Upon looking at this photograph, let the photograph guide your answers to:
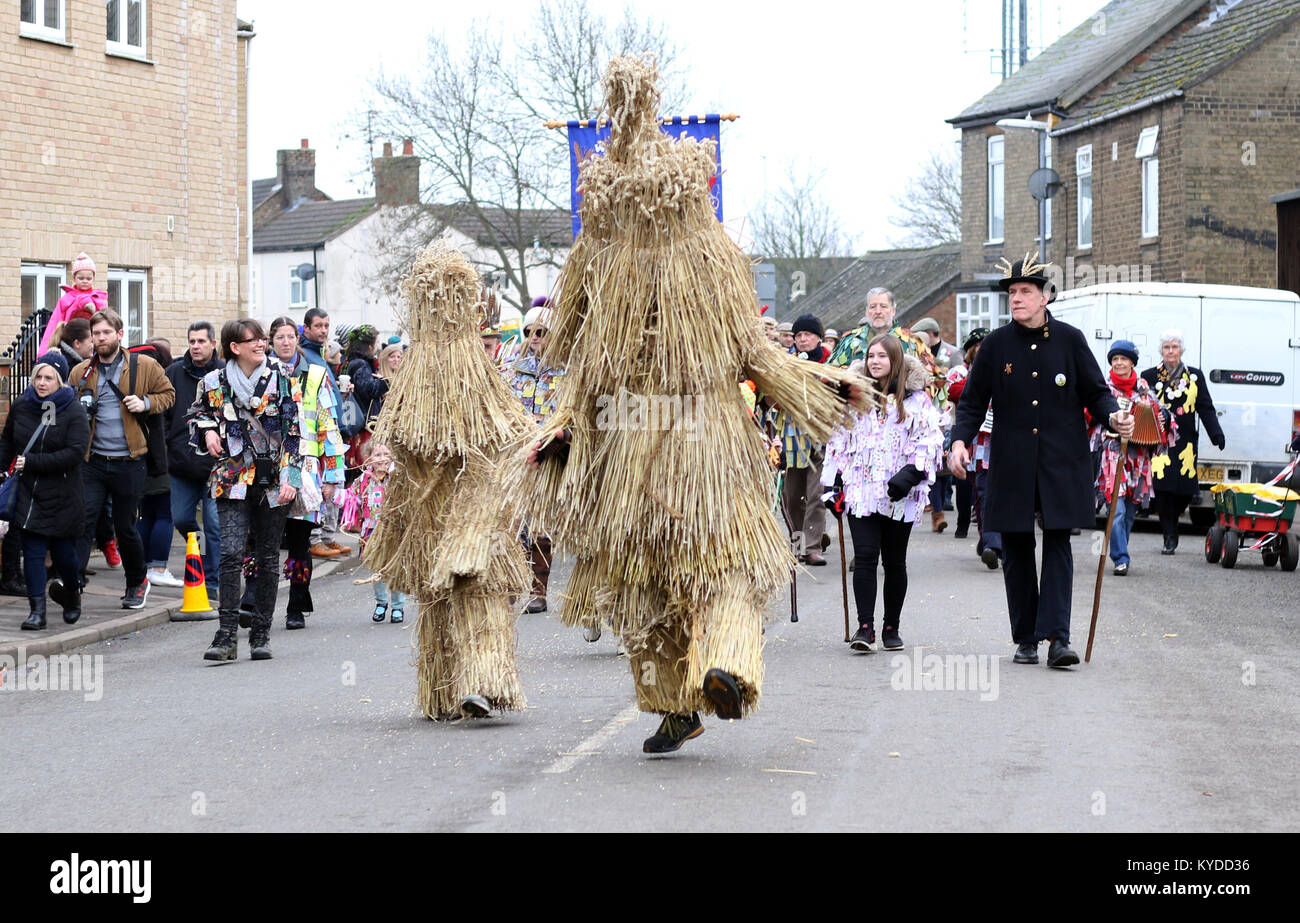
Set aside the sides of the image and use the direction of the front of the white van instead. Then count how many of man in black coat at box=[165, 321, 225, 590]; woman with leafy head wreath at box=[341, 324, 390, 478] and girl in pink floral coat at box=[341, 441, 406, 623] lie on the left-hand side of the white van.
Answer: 3

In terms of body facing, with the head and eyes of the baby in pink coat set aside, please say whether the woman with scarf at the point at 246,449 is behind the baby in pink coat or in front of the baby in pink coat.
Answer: in front

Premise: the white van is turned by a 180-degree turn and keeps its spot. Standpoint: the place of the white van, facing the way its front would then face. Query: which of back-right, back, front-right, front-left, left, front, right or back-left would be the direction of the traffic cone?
right

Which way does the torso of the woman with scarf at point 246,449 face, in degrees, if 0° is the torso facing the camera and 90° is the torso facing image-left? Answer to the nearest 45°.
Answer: approximately 0°

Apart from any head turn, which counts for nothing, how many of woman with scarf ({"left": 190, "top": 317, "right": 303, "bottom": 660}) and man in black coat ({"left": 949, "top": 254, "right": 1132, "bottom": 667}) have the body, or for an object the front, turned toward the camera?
2

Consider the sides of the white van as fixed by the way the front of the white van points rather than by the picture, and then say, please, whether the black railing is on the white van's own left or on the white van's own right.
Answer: on the white van's own left

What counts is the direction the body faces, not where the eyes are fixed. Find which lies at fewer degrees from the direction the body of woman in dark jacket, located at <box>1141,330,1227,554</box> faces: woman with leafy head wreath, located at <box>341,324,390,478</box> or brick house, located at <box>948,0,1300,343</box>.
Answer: the woman with leafy head wreath

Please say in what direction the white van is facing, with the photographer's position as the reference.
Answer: facing away from the viewer and to the left of the viewer

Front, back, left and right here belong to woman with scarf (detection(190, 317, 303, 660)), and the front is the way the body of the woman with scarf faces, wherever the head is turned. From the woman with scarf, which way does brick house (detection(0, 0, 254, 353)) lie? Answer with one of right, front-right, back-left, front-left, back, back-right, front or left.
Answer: back

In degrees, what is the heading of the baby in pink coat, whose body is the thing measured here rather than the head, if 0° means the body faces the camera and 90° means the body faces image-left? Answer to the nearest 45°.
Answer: approximately 0°
